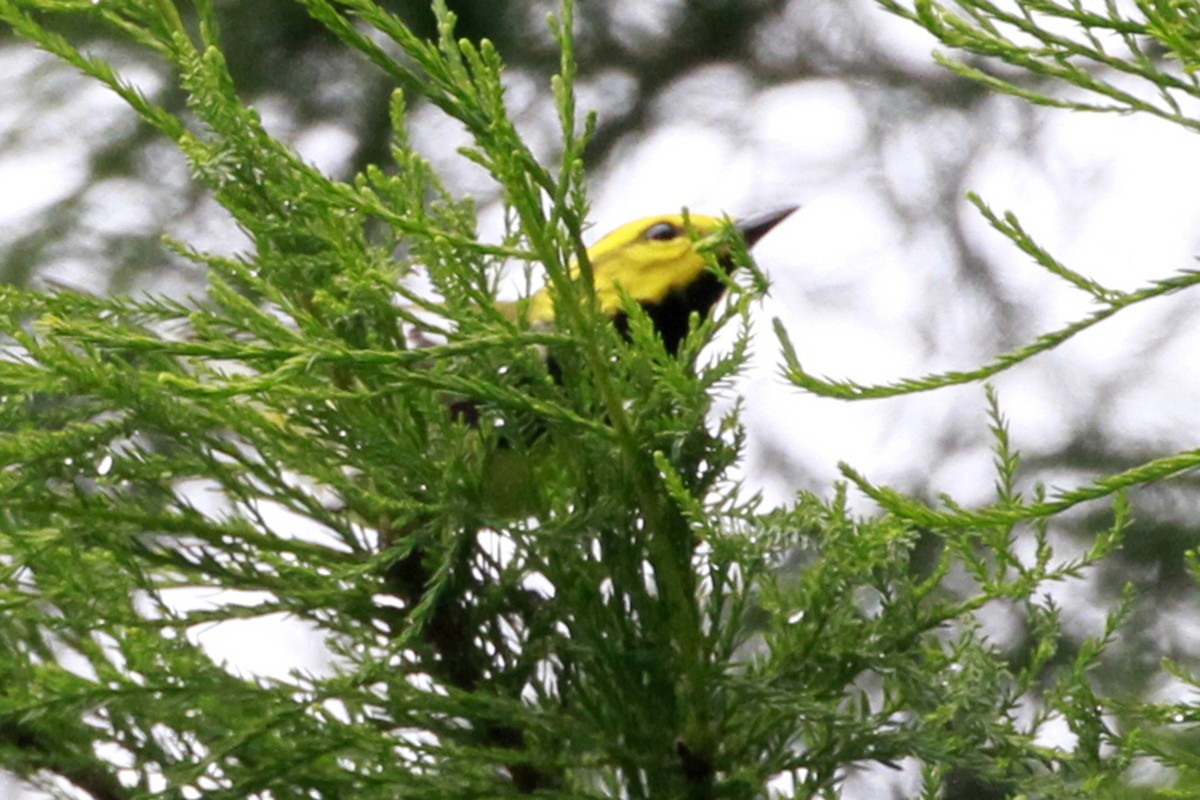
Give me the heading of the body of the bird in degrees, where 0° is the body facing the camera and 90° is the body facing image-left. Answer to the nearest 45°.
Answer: approximately 270°
